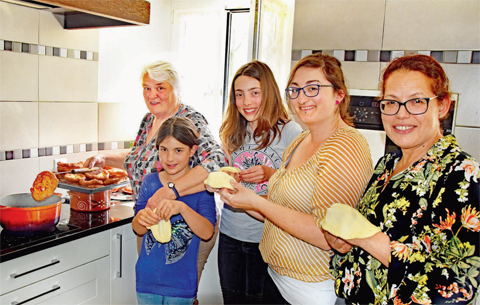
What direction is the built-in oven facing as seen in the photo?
toward the camera

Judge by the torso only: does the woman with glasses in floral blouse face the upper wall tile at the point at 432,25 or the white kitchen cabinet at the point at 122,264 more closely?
the white kitchen cabinet

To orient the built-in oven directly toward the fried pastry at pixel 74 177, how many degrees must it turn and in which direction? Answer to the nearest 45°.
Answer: approximately 45° to its right

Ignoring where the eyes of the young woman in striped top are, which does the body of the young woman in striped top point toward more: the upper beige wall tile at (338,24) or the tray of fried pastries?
the tray of fried pastries

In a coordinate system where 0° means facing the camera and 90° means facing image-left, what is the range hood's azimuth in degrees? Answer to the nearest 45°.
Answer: approximately 315°

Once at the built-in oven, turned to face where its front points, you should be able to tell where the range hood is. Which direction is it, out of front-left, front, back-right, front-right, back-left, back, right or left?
front-right

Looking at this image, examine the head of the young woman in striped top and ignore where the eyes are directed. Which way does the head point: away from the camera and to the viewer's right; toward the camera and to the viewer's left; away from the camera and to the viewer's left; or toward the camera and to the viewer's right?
toward the camera and to the viewer's left
